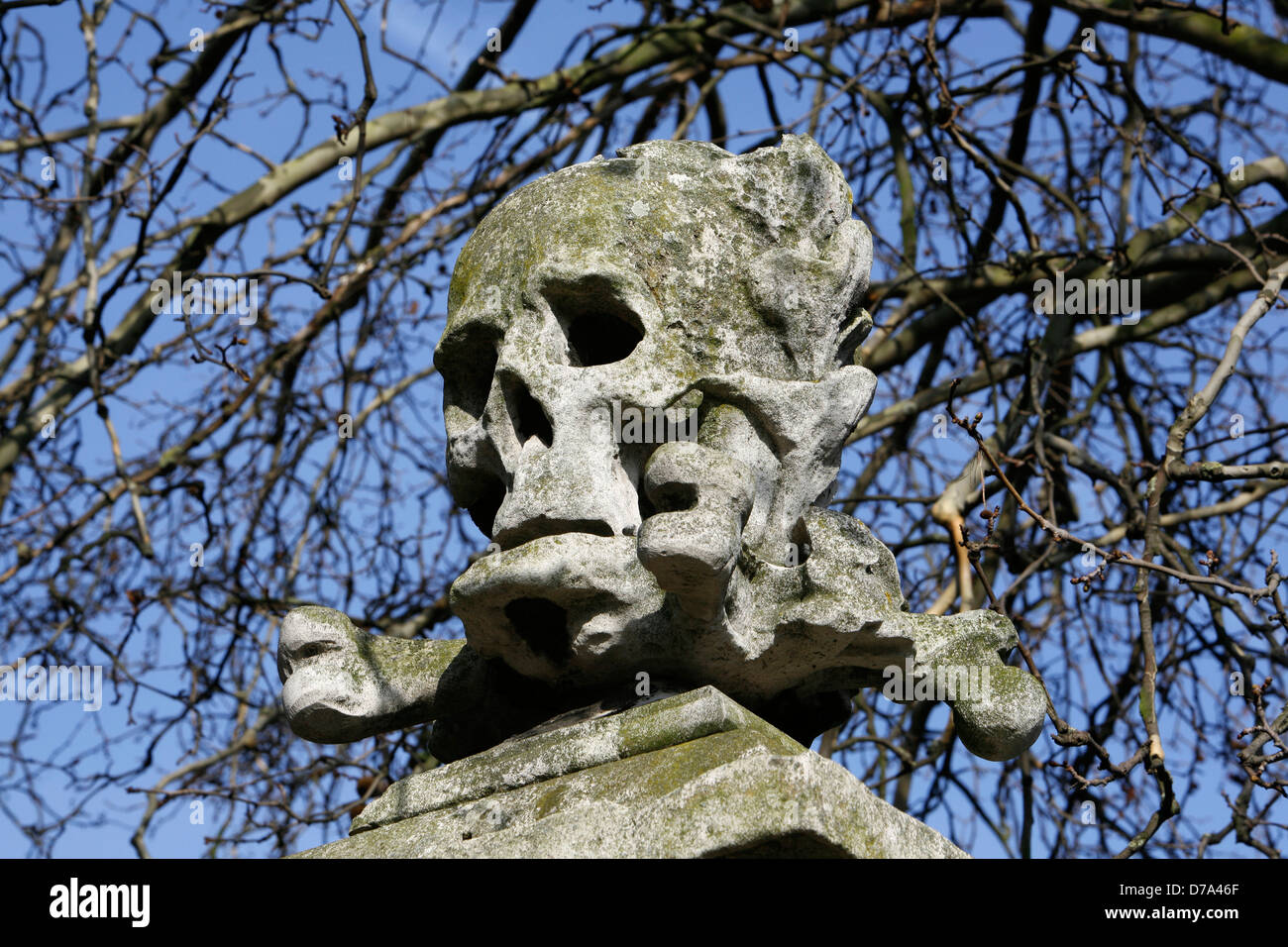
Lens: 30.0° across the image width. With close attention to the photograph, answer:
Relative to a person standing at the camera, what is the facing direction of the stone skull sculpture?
facing the viewer and to the left of the viewer
